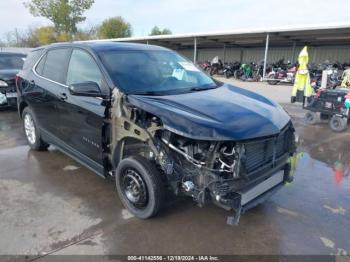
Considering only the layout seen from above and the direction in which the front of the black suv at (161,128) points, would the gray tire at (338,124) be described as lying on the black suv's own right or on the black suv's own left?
on the black suv's own left

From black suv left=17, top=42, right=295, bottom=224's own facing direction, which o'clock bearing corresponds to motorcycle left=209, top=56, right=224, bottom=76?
The motorcycle is roughly at 8 o'clock from the black suv.

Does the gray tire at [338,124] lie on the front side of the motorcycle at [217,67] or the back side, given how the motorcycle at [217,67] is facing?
on the front side

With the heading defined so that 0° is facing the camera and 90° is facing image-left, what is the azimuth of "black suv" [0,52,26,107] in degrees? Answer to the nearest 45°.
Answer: approximately 0°

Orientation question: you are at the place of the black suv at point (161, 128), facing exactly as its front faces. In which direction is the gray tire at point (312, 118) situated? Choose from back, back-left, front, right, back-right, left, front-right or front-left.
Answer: left

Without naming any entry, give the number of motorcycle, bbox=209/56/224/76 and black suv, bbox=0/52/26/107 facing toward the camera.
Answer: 2

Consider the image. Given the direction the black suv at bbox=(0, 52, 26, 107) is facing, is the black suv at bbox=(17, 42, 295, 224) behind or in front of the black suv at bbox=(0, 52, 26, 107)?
in front

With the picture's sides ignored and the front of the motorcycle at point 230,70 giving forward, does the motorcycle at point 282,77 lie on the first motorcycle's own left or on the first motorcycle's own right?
on the first motorcycle's own left
